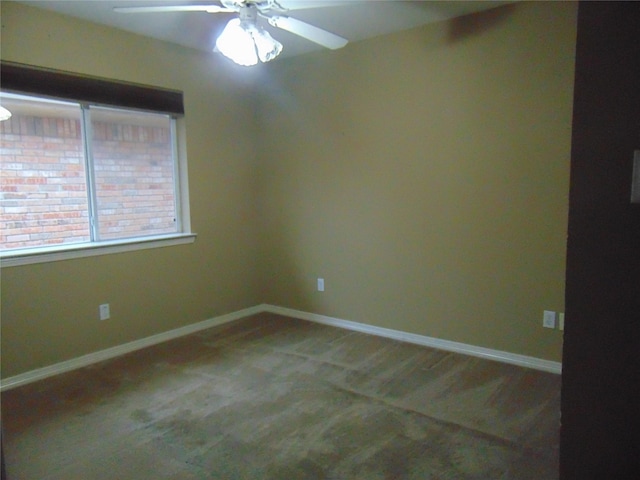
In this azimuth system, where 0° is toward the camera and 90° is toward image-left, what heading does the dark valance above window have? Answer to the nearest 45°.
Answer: approximately 315°

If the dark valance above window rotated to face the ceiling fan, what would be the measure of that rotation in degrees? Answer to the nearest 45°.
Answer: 0° — it already faces it

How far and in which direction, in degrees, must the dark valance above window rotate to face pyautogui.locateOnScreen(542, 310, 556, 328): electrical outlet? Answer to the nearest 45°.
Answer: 0° — it already faces it

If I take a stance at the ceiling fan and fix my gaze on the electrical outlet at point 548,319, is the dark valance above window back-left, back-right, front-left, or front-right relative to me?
back-left

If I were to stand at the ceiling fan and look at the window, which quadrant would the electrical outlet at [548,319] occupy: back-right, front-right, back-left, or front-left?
back-right
